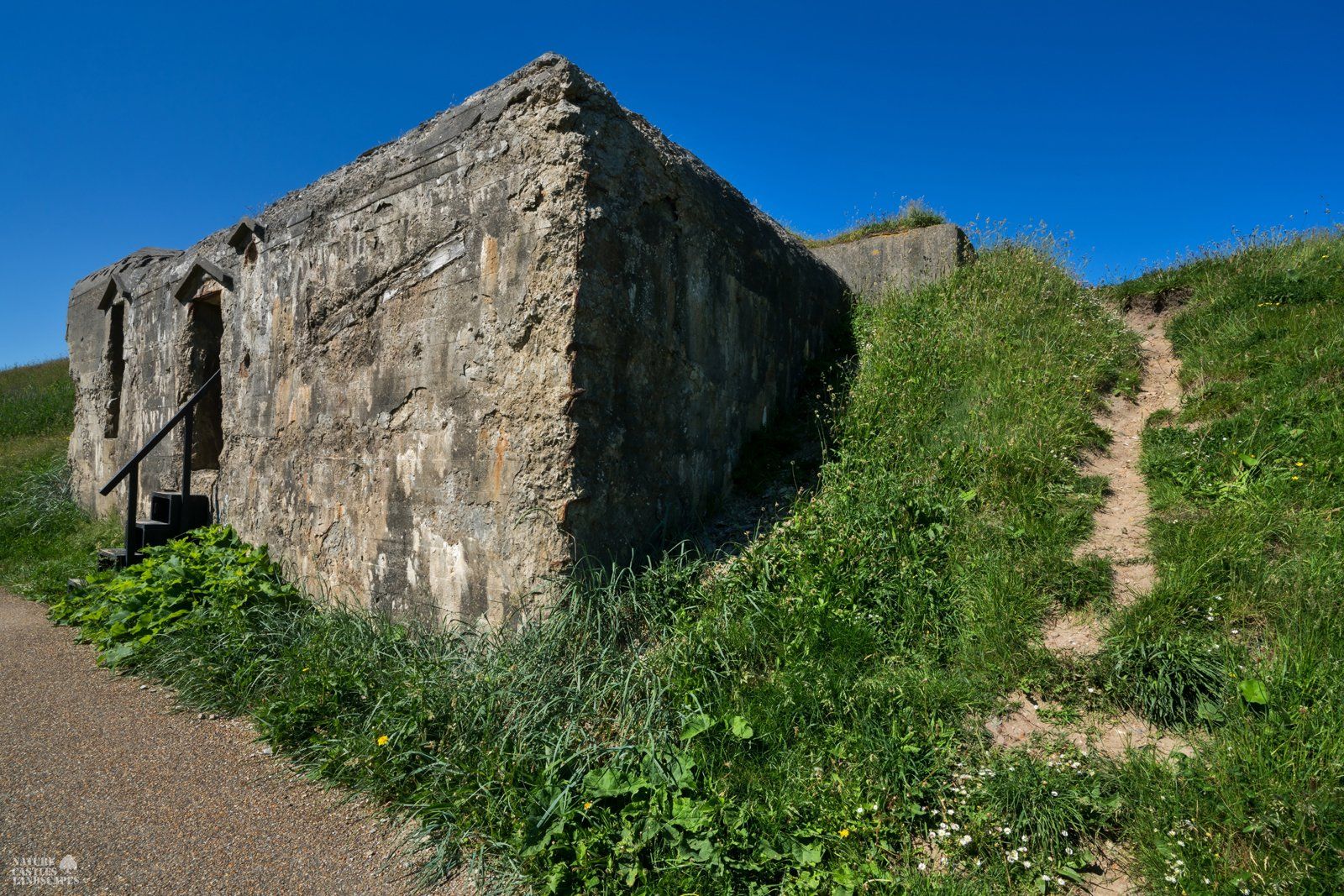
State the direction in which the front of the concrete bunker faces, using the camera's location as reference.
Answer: facing the viewer and to the left of the viewer
